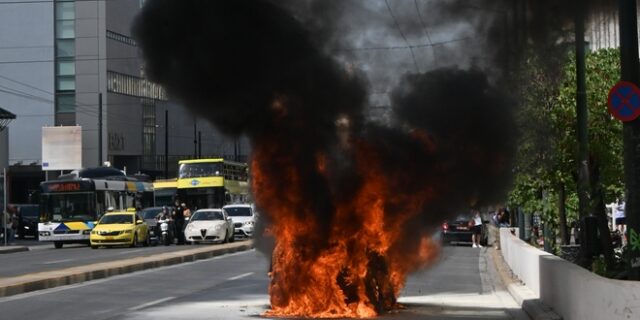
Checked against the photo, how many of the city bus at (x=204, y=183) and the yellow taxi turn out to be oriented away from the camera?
0

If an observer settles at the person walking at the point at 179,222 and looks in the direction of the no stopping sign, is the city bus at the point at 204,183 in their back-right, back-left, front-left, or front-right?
back-left

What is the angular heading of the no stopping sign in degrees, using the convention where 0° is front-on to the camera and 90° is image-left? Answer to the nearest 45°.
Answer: approximately 0°

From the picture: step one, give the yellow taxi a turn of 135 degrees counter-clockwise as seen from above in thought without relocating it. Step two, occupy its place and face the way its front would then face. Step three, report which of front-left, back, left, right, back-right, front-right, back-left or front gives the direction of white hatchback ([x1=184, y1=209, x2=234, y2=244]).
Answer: front

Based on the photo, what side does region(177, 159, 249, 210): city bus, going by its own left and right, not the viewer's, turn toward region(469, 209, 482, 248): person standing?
left

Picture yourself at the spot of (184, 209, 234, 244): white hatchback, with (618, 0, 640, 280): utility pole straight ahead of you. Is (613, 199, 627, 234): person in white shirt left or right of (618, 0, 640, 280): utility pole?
left

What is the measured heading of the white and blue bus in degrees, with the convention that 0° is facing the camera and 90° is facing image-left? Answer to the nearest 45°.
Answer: approximately 45°

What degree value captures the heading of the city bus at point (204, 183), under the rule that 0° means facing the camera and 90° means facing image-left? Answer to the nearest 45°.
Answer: approximately 45°

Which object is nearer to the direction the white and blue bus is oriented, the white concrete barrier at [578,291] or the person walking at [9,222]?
the white concrete barrier

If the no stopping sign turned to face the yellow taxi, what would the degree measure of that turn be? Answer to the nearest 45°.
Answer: approximately 135° to its right
